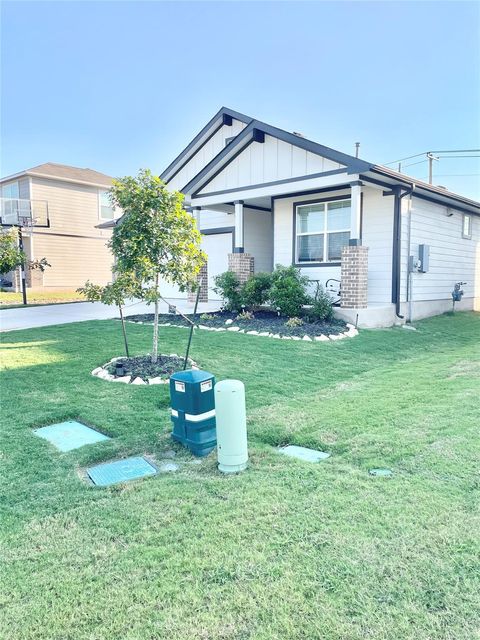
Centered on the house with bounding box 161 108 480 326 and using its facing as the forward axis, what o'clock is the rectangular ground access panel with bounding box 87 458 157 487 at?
The rectangular ground access panel is roughly at 11 o'clock from the house.

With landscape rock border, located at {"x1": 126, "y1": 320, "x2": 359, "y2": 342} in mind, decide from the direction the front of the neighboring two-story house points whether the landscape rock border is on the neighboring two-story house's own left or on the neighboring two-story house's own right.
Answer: on the neighboring two-story house's own left

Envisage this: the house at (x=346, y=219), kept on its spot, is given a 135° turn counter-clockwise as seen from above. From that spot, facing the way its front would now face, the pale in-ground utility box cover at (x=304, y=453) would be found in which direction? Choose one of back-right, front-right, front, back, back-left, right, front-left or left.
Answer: right

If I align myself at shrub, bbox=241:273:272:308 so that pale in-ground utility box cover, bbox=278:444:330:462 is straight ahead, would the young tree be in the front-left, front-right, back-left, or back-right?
front-right

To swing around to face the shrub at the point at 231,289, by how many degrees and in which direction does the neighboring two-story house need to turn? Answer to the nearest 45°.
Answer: approximately 45° to its left

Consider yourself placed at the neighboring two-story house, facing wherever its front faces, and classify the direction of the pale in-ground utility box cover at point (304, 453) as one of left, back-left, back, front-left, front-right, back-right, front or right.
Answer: front-left

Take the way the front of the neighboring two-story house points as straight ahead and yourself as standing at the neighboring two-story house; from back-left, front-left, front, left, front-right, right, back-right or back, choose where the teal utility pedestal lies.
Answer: front-left

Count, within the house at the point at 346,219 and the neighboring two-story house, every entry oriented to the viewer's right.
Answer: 0

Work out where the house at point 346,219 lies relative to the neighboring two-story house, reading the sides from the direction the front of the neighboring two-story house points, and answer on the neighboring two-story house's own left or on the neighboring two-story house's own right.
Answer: on the neighboring two-story house's own left

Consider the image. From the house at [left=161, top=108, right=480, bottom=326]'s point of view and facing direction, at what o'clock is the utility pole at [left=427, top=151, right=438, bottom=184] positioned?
The utility pole is roughly at 5 o'clock from the house.

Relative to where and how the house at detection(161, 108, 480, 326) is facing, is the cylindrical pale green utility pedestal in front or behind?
in front

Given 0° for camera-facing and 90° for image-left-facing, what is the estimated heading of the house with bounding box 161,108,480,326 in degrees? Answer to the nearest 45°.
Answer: approximately 45°
